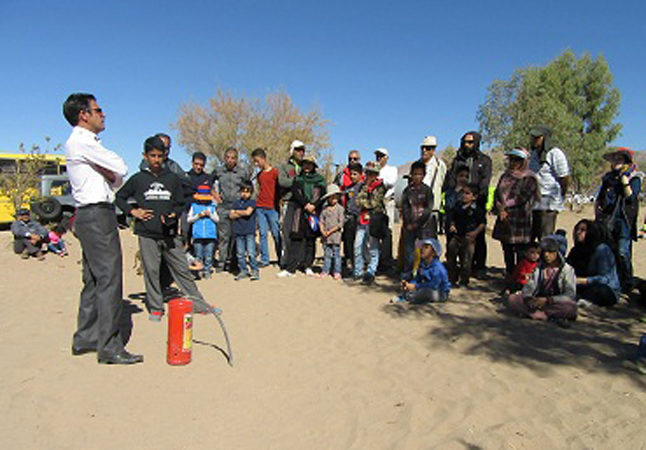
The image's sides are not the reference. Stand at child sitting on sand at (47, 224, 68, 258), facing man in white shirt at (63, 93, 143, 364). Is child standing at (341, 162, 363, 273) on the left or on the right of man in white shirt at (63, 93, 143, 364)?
left

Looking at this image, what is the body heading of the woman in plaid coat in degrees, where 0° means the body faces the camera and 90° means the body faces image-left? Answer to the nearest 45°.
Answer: approximately 45°

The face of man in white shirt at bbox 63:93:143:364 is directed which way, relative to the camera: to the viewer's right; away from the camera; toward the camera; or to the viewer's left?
to the viewer's right

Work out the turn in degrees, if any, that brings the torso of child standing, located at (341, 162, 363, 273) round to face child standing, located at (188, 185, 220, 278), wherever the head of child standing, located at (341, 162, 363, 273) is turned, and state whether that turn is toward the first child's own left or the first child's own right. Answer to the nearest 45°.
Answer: approximately 45° to the first child's own right

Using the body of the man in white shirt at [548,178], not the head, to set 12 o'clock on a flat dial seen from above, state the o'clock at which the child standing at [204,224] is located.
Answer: The child standing is roughly at 1 o'clock from the man in white shirt.

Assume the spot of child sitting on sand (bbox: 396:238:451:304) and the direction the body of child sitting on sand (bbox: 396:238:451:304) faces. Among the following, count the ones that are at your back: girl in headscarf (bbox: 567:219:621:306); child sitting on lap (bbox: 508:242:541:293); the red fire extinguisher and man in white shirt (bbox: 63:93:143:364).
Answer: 2

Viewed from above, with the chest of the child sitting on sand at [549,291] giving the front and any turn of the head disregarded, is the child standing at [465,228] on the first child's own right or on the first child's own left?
on the first child's own right

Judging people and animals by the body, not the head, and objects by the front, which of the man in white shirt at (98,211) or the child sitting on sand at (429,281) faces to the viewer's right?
the man in white shirt

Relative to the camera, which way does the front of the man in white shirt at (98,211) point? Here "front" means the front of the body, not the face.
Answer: to the viewer's right

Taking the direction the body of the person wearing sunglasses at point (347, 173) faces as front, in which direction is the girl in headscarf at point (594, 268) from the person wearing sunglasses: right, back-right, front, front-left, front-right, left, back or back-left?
front-left

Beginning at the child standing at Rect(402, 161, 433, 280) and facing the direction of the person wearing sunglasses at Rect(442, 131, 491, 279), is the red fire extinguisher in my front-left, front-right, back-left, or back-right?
back-right

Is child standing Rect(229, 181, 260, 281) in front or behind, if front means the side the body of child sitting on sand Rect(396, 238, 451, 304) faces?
in front

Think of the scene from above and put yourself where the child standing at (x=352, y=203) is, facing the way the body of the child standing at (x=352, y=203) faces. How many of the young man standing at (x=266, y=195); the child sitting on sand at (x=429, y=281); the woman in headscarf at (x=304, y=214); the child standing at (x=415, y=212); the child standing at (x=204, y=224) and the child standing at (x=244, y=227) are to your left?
2

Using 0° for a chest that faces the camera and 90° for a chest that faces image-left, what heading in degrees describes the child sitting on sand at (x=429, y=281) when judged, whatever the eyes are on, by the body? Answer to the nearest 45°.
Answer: approximately 90°
